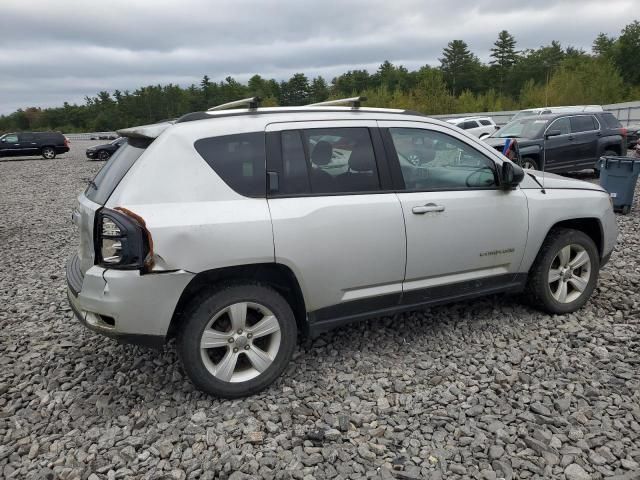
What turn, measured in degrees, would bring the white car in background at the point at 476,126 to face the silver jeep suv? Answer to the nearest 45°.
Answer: approximately 45° to its left

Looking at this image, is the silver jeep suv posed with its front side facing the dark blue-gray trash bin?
yes

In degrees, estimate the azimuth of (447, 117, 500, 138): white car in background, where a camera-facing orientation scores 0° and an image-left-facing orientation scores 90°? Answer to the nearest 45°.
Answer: approximately 45°

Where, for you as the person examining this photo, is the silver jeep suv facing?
facing away from the viewer and to the right of the viewer

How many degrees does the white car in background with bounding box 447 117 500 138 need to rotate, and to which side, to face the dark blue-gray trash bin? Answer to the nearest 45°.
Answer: approximately 45° to its left

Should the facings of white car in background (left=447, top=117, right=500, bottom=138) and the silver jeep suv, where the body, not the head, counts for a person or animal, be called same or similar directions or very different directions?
very different directions

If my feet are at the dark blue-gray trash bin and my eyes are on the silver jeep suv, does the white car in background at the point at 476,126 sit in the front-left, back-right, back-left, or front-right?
back-right
